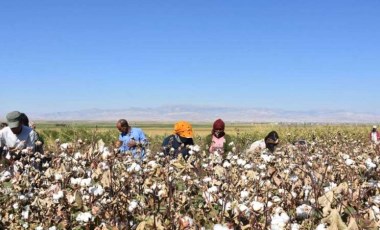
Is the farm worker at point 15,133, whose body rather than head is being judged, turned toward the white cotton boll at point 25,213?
yes

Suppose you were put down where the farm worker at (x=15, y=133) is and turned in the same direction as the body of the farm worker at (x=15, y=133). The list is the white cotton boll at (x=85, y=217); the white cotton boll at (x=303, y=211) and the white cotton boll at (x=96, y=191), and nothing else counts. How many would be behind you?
0

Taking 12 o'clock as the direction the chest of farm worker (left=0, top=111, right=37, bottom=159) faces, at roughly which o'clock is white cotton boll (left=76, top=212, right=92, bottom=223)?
The white cotton boll is roughly at 12 o'clock from the farm worker.

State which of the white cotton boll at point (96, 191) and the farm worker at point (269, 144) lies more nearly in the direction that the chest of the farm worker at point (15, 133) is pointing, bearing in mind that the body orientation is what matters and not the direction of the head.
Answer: the white cotton boll

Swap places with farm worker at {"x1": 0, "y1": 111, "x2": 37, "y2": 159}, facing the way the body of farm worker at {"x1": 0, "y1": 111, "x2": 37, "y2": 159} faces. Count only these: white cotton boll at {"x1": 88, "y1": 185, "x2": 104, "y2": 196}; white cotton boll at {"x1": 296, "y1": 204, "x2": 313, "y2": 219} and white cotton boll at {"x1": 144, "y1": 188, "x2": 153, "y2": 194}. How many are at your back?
0

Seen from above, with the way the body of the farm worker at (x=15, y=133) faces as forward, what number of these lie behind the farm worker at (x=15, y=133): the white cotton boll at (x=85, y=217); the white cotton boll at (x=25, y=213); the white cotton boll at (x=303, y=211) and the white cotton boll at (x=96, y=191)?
0

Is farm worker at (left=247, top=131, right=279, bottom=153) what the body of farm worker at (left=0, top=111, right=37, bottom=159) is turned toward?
no

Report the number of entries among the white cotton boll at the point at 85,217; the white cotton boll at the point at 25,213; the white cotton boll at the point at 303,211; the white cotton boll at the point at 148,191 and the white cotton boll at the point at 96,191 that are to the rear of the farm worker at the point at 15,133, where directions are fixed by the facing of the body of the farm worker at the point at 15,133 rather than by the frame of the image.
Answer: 0

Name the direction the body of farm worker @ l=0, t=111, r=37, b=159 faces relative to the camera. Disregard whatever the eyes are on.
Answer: toward the camera

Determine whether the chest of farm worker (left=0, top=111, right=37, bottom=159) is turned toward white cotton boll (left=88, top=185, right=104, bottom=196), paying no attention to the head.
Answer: yes

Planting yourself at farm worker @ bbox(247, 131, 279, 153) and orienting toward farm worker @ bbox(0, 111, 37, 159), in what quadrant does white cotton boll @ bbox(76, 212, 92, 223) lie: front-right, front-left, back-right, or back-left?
front-left
